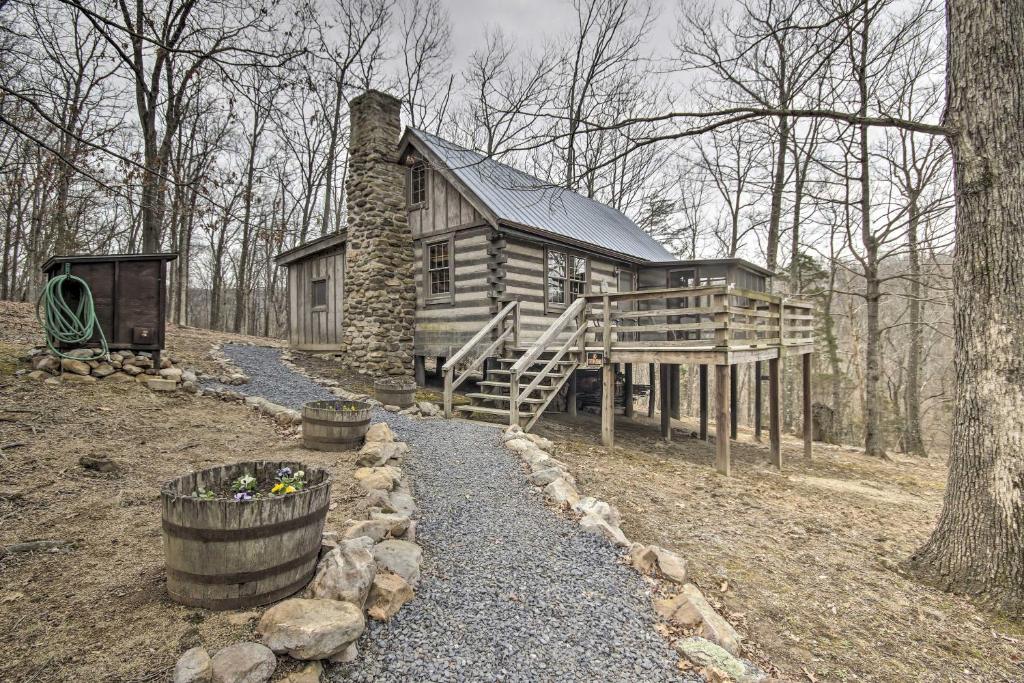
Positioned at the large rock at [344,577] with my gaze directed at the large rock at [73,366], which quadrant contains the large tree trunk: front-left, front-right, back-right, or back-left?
back-right

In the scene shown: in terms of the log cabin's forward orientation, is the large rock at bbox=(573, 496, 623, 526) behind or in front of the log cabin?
in front

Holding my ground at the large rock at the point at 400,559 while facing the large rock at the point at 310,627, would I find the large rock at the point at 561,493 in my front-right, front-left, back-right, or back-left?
back-left

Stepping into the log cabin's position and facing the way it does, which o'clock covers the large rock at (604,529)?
The large rock is roughly at 1 o'clock from the log cabin.

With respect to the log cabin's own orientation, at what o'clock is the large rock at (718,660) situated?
The large rock is roughly at 1 o'clock from the log cabin.

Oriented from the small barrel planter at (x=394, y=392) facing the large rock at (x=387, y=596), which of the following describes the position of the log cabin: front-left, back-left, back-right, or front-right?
back-left

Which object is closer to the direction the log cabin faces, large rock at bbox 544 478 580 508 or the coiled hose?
the large rock

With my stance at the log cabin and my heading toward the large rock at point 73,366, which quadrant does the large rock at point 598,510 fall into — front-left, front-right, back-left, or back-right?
front-left

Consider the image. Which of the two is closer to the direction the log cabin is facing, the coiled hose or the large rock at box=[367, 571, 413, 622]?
the large rock

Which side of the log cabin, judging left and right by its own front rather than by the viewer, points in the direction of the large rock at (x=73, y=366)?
right

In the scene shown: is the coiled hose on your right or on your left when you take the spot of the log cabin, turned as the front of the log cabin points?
on your right

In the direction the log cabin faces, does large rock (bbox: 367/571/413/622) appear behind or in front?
in front

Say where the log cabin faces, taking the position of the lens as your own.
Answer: facing the viewer and to the right of the viewer

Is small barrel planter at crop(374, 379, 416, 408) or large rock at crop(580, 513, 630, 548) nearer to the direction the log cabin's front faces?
the large rock

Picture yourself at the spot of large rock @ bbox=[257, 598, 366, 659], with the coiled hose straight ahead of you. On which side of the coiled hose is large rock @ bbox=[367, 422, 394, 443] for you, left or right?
right

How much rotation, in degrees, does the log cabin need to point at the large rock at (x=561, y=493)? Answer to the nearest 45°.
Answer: approximately 45° to its right

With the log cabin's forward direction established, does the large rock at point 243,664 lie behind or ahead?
ahead

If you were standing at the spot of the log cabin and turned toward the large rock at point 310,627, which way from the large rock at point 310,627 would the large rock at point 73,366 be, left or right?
right

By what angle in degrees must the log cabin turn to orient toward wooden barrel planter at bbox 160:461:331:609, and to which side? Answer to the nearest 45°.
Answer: approximately 45° to its right
